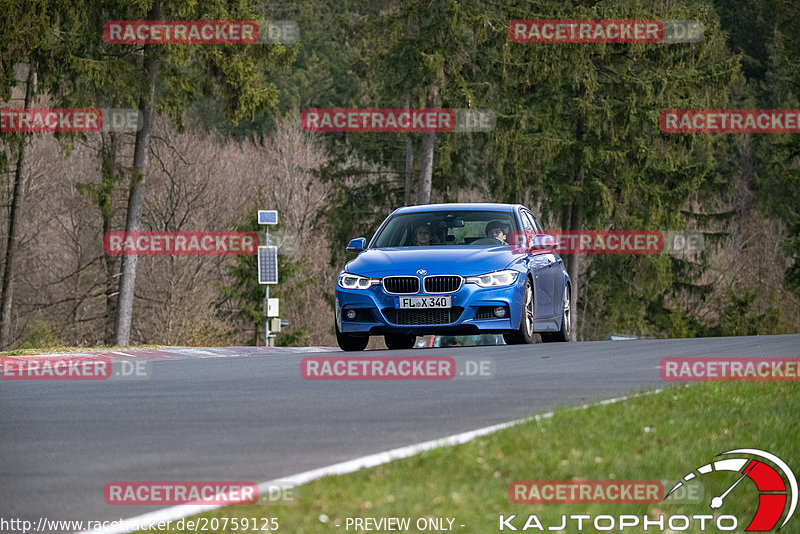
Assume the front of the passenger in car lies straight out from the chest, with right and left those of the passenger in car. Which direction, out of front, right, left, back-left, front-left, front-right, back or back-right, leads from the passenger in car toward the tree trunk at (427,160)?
back

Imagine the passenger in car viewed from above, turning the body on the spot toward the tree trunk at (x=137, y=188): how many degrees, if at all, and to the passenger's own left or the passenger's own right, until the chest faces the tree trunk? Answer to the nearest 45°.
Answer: approximately 135° to the passenger's own right

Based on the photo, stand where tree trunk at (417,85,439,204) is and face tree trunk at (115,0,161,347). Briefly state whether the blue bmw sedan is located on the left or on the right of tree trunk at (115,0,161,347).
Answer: left

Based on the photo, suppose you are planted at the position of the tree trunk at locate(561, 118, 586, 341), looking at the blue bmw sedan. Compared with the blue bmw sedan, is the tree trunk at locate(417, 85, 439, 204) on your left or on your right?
right

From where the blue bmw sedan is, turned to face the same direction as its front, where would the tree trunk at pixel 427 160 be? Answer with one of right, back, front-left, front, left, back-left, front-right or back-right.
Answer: back

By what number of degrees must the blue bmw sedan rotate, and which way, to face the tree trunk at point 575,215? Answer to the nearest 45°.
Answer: approximately 180°

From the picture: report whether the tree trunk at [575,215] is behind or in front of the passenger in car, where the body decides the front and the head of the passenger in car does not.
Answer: behind

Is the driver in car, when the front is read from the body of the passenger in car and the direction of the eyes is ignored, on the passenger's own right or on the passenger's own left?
on the passenger's own left

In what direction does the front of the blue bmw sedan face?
toward the camera
